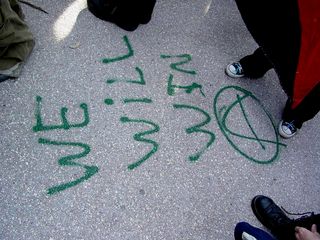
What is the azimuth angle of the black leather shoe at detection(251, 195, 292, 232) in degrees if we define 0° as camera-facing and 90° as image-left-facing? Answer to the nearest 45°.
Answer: approximately 135°
